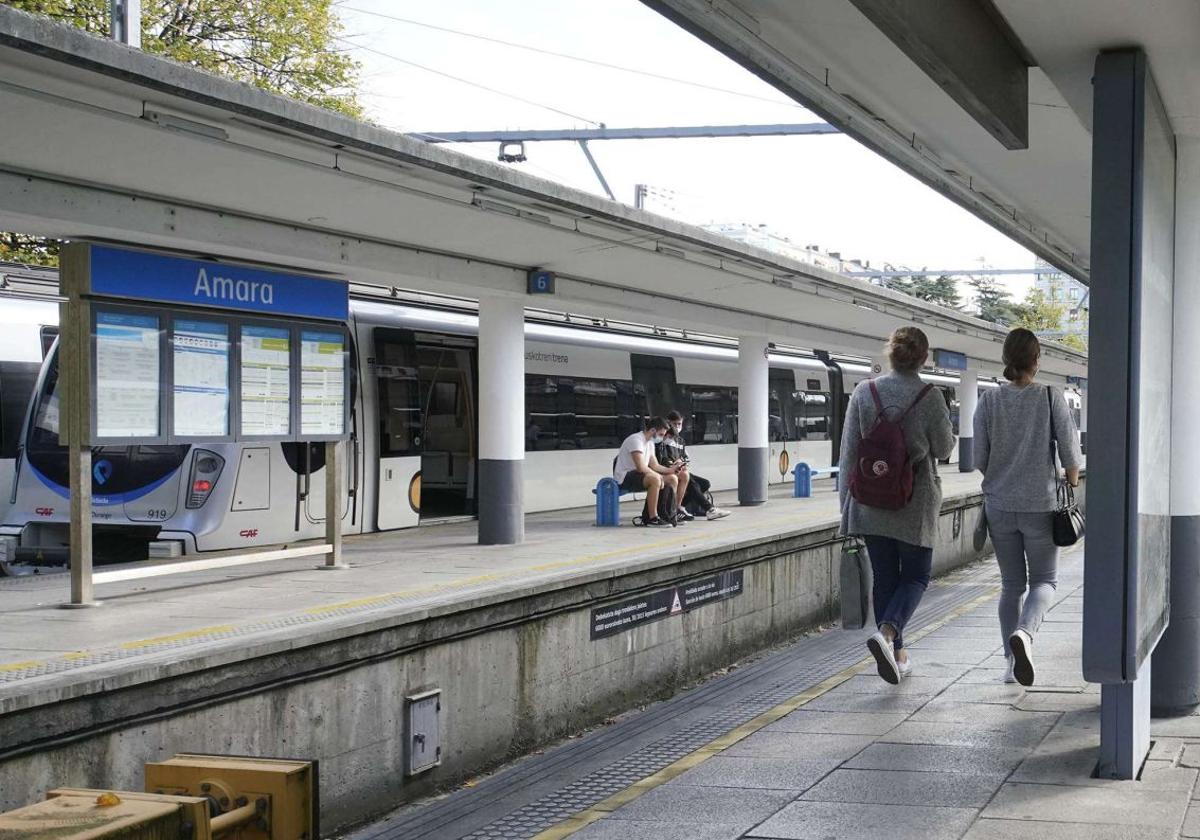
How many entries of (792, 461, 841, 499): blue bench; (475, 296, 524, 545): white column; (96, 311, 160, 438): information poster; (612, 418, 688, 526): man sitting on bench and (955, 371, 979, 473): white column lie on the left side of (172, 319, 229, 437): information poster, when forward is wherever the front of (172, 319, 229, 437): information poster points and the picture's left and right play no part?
4

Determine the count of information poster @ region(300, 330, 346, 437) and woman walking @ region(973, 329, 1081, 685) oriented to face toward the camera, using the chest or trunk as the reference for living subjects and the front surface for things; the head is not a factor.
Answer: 1

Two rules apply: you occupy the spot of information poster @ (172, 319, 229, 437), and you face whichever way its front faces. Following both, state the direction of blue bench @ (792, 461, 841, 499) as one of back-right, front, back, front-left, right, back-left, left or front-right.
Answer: left

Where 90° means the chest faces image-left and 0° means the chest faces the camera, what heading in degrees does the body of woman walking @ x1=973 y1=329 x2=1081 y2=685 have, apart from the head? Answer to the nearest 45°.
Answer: approximately 180°

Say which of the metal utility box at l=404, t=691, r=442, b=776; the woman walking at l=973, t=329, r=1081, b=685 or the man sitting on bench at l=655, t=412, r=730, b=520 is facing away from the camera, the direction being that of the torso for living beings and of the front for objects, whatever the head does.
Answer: the woman walking

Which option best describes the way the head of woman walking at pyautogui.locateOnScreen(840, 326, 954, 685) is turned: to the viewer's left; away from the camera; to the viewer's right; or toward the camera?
away from the camera

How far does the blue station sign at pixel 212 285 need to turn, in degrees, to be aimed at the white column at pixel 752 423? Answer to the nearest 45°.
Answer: approximately 90° to its left

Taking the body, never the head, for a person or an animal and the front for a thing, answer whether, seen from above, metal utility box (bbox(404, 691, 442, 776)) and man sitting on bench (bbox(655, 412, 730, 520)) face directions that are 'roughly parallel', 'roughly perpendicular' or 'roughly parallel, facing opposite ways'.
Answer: roughly parallel

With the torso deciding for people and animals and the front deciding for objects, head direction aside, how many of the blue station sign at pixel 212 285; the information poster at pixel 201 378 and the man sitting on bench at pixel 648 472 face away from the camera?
0

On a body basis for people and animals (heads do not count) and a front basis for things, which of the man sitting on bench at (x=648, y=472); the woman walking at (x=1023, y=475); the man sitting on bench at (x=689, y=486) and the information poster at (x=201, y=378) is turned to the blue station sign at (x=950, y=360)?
the woman walking

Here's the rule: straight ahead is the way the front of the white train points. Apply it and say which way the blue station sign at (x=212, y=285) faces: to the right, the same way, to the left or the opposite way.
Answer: to the left

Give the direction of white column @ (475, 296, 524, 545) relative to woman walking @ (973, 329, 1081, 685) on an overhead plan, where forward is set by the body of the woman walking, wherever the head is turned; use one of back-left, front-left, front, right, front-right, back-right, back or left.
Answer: front-left

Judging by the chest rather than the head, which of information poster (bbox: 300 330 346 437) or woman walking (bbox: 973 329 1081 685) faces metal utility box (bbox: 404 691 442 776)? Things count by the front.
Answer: the information poster

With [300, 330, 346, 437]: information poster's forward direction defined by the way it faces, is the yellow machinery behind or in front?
in front

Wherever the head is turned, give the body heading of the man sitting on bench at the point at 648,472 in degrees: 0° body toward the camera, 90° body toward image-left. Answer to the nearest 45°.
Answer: approximately 315°

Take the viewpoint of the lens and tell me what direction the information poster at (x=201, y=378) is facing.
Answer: facing the viewer and to the right of the viewer

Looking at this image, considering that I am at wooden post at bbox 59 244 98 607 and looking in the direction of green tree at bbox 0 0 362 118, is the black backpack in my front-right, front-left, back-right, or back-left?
front-right

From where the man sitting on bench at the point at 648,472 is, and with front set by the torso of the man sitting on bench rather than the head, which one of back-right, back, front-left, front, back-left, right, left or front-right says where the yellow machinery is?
front-right

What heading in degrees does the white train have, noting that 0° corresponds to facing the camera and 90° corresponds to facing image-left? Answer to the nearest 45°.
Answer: approximately 45°

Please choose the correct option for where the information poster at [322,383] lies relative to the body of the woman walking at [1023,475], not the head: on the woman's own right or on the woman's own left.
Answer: on the woman's own left
